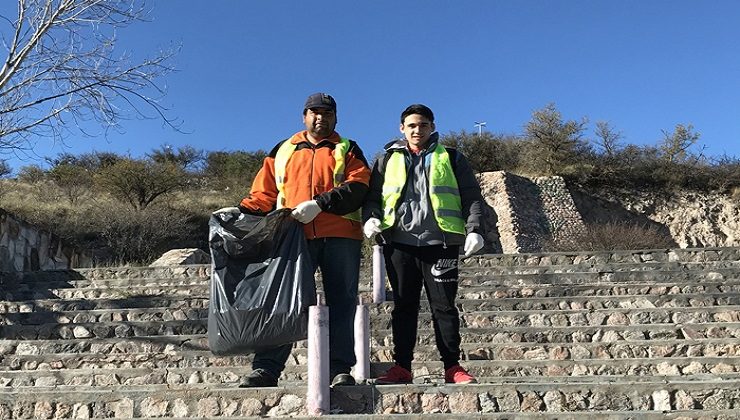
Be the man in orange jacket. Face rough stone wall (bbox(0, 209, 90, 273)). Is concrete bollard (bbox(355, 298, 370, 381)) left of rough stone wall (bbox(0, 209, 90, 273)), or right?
right

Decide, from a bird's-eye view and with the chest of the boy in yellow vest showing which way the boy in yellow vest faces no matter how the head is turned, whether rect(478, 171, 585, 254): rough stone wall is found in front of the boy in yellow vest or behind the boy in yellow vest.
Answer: behind

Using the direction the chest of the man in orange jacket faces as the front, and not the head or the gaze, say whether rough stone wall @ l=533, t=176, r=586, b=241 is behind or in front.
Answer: behind

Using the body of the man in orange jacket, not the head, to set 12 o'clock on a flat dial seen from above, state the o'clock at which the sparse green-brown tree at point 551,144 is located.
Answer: The sparse green-brown tree is roughly at 7 o'clock from the man in orange jacket.

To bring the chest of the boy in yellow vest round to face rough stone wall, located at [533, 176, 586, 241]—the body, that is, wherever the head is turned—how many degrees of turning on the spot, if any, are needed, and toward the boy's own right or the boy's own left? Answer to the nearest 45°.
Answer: approximately 180°

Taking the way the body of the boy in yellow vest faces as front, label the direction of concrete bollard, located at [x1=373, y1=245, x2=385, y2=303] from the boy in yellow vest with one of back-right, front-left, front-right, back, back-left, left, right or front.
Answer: back

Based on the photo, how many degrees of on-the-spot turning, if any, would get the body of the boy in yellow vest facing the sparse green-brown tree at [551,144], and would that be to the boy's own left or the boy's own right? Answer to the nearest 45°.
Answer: approximately 180°

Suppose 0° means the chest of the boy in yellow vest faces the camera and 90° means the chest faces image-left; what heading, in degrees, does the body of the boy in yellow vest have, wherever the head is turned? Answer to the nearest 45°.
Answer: approximately 0°

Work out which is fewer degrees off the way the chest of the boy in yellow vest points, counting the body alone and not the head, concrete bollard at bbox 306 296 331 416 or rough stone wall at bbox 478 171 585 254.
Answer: the concrete bollard

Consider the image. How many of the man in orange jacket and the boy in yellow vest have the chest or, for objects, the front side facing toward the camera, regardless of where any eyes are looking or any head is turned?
2

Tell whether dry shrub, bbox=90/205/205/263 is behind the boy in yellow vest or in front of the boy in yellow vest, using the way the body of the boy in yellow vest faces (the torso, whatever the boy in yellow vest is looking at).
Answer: behind

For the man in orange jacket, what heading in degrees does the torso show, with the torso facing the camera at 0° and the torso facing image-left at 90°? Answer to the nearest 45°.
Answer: approximately 0°
